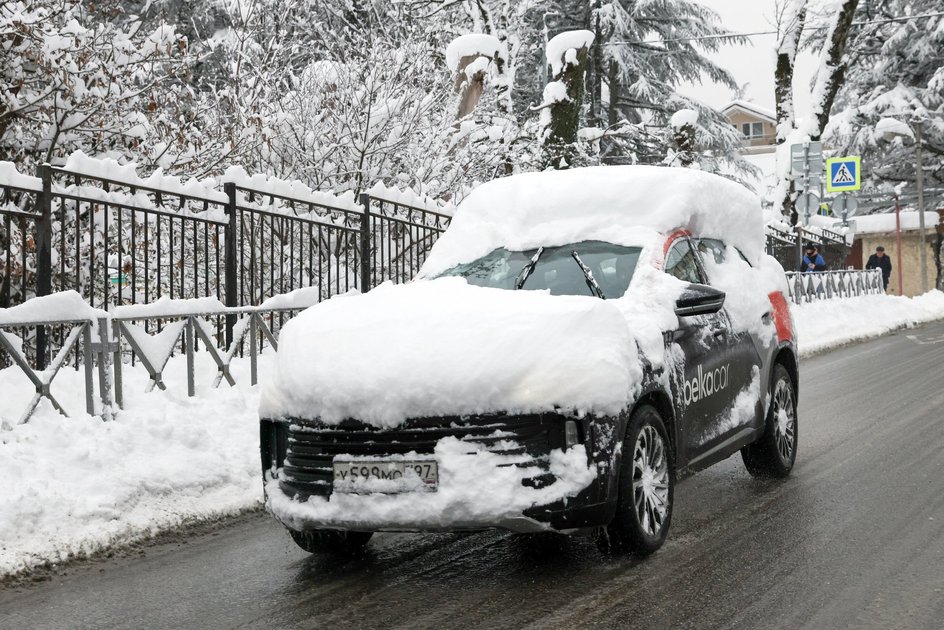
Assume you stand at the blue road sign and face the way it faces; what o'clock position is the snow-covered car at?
The snow-covered car is roughly at 12 o'clock from the blue road sign.

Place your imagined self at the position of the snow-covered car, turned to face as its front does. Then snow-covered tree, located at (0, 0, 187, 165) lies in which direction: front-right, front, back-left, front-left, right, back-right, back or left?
right

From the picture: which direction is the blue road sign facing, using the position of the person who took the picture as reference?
facing the viewer

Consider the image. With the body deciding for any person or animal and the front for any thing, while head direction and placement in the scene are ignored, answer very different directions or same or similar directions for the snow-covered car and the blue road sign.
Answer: same or similar directions

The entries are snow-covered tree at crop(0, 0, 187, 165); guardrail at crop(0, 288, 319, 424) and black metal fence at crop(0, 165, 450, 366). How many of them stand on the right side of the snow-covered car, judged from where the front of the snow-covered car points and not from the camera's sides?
3

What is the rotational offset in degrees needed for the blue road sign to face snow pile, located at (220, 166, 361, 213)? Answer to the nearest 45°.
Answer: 0° — it already faces it

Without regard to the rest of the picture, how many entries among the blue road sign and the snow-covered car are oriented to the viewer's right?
0

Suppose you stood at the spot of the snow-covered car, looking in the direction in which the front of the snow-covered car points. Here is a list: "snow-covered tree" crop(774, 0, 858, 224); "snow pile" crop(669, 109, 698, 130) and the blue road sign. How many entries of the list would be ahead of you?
0

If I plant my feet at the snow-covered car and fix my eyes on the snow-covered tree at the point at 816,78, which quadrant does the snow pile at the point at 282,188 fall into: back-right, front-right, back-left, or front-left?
front-left

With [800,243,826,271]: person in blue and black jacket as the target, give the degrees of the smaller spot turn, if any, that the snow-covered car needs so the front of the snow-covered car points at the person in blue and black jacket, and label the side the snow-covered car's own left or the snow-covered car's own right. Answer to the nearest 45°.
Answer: approximately 135° to the snow-covered car's own right

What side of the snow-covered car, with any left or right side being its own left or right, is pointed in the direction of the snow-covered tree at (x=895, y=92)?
back

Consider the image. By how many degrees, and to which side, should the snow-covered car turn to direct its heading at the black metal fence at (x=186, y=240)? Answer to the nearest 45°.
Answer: approximately 90° to its right

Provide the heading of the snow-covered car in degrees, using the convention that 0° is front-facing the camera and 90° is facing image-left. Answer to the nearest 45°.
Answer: approximately 45°

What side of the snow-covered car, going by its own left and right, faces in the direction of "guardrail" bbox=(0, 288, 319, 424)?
right
